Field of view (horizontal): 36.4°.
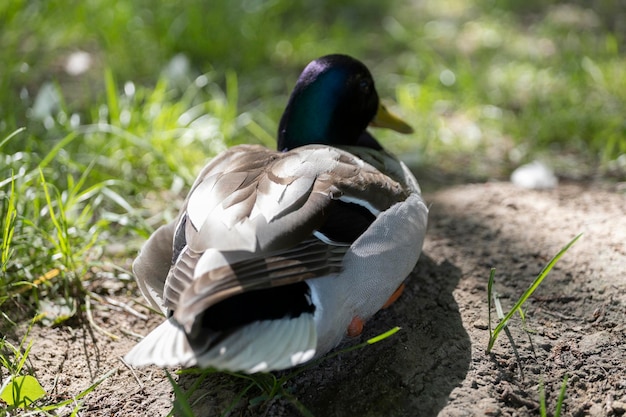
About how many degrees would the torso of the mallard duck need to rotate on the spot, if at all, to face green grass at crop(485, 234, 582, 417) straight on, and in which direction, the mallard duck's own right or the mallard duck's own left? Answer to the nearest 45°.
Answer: approximately 45° to the mallard duck's own right

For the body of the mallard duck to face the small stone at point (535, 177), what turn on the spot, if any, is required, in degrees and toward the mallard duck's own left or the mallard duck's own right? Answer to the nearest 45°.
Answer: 0° — it already faces it

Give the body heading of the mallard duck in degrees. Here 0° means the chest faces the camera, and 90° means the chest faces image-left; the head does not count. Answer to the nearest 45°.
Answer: approximately 225°

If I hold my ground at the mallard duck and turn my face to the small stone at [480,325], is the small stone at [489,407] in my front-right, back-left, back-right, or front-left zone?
front-right
